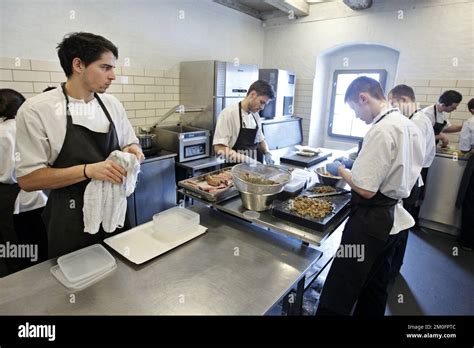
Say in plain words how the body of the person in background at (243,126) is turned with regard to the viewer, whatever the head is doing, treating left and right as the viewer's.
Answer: facing the viewer and to the right of the viewer

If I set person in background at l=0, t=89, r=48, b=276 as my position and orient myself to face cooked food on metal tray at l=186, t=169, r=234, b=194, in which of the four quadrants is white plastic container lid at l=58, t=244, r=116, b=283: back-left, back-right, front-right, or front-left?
front-right

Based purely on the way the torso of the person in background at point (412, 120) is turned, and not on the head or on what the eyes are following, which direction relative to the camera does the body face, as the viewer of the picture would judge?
to the viewer's left

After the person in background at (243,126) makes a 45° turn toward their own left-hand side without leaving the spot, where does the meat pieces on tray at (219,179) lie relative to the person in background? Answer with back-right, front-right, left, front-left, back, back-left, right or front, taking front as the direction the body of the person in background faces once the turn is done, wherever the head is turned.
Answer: right

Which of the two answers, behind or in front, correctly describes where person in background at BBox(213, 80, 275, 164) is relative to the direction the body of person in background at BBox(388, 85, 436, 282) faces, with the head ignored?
in front

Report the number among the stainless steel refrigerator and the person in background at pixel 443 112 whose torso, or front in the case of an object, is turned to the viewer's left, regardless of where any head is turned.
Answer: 0

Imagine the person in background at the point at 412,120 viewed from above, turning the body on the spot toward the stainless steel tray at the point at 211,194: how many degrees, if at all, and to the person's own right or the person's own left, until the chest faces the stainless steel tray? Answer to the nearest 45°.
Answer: approximately 45° to the person's own left

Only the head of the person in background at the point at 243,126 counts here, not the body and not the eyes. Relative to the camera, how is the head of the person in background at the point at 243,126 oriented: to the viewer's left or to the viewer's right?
to the viewer's right

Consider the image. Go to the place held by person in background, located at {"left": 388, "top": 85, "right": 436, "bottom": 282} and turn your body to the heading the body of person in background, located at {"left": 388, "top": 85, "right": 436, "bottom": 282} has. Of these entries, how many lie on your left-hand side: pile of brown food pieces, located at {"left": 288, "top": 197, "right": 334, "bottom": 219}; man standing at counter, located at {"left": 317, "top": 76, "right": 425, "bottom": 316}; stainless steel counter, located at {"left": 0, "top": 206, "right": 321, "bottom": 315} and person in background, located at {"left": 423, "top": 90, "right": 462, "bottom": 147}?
3

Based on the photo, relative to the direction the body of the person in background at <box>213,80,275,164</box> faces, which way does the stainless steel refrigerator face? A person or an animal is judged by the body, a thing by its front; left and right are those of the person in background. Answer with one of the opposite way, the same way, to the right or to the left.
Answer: the same way

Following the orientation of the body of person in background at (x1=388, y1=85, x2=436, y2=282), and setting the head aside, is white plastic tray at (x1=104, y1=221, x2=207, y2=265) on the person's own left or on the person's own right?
on the person's own left

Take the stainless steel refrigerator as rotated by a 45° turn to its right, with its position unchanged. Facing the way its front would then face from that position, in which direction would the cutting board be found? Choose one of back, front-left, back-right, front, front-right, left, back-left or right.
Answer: front-left

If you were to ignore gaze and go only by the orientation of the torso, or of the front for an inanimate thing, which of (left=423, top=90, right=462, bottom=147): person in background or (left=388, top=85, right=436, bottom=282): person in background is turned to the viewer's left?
(left=388, top=85, right=436, bottom=282): person in background

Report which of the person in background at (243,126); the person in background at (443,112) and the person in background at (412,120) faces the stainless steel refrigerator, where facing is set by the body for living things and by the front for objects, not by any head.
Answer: the person in background at (412,120)

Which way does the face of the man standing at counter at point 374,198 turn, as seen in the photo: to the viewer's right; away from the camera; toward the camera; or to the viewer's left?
to the viewer's left

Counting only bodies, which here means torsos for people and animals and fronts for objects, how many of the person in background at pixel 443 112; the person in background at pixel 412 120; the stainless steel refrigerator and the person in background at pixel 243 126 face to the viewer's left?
1
